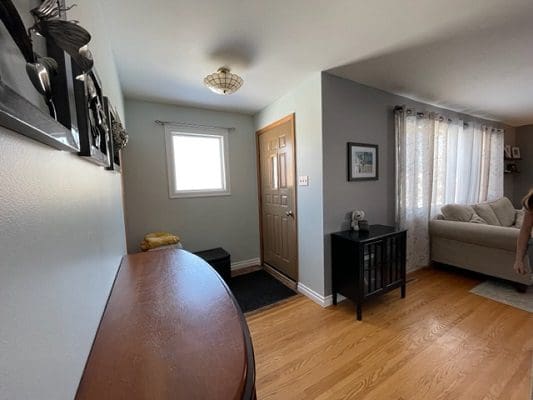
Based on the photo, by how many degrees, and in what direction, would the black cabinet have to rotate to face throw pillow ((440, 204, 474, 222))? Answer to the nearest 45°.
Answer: approximately 90° to its left

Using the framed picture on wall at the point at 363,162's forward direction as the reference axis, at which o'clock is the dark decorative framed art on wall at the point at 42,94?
The dark decorative framed art on wall is roughly at 2 o'clock from the framed picture on wall.

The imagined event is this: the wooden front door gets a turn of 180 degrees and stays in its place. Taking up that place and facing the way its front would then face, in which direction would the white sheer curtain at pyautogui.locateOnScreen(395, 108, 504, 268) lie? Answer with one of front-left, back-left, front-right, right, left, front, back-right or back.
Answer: front-right

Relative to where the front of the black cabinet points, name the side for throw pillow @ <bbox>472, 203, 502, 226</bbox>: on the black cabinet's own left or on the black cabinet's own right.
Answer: on the black cabinet's own left

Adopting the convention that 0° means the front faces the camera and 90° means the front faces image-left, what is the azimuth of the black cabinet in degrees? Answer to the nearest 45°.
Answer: approximately 315°

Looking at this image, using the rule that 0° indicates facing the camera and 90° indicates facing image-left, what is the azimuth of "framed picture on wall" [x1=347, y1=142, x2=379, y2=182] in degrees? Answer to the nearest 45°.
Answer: approximately 315°

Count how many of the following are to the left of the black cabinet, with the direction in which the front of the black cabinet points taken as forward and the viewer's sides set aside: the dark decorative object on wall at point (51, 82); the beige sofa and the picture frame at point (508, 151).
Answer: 2

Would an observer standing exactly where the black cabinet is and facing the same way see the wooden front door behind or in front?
behind
